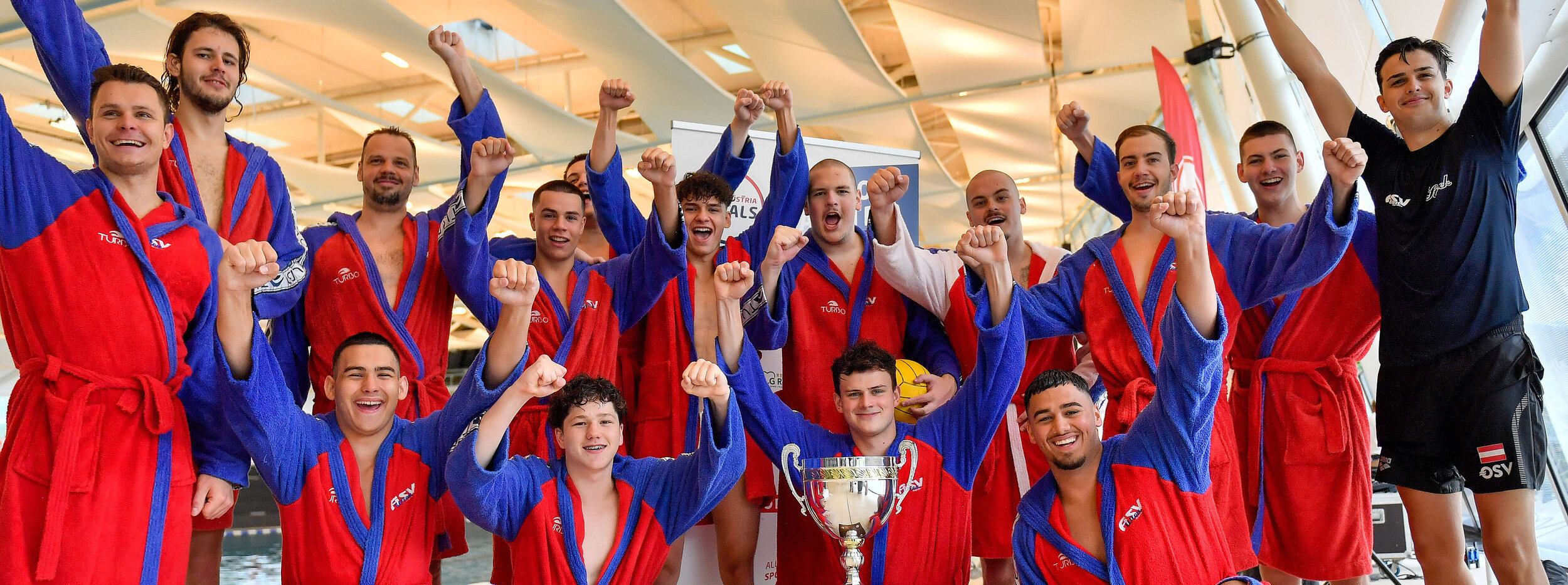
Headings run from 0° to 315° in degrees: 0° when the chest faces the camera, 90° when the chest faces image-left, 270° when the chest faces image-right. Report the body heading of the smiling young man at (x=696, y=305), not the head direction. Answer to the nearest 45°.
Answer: approximately 0°

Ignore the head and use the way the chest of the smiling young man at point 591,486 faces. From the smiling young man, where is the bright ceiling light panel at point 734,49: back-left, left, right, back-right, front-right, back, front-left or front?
back

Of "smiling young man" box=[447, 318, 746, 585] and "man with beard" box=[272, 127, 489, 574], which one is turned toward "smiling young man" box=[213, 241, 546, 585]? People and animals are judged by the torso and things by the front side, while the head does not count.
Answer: the man with beard

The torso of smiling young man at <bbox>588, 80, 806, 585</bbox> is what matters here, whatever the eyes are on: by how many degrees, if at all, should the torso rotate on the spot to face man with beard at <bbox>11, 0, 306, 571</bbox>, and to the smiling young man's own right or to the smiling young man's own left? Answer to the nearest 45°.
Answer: approximately 90° to the smiling young man's own right
